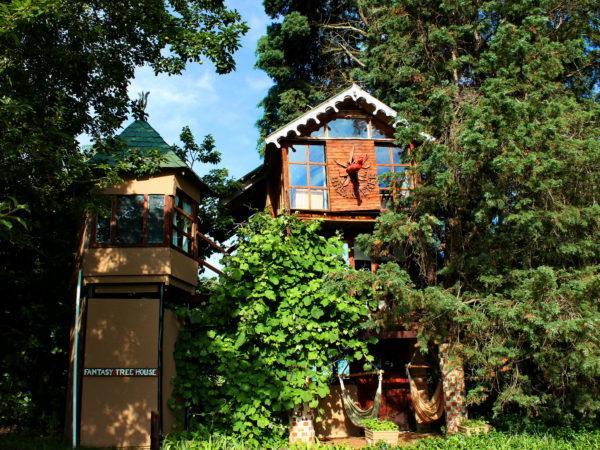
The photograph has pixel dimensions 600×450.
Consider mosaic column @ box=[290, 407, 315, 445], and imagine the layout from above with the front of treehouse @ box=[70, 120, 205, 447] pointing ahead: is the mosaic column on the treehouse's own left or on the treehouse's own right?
on the treehouse's own left

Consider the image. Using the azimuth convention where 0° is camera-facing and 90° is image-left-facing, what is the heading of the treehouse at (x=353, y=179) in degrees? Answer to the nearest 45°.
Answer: approximately 0°

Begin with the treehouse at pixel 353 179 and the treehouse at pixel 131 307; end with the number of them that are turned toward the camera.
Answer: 2

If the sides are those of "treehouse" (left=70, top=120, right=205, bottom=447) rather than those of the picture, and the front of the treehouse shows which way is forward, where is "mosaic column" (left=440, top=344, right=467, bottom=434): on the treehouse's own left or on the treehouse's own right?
on the treehouse's own left

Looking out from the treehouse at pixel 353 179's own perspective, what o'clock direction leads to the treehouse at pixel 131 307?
the treehouse at pixel 131 307 is roughly at 2 o'clock from the treehouse at pixel 353 179.

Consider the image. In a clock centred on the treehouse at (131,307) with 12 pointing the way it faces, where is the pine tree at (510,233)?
The pine tree is roughly at 10 o'clock from the treehouse.

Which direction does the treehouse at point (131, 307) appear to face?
toward the camera
